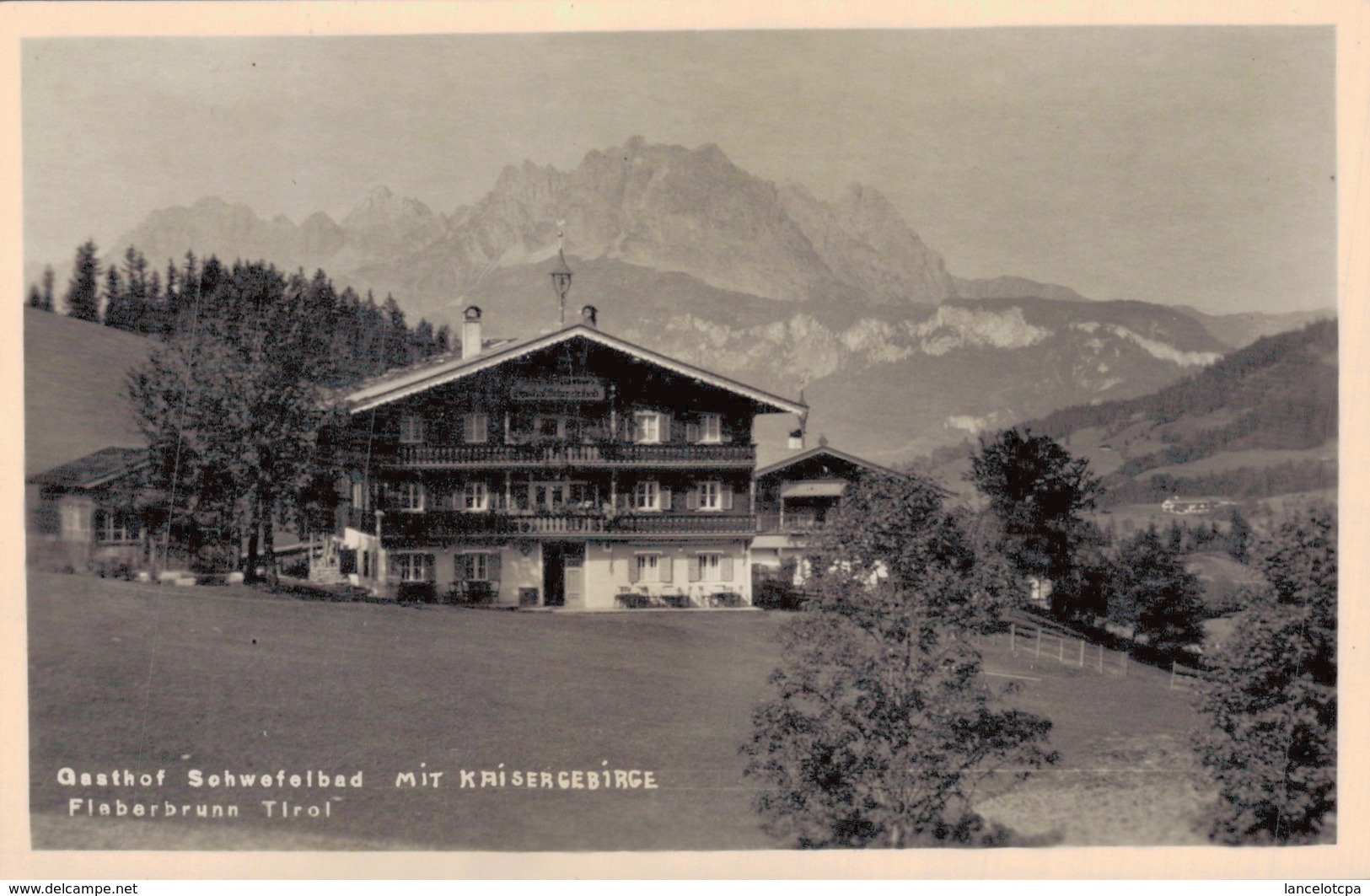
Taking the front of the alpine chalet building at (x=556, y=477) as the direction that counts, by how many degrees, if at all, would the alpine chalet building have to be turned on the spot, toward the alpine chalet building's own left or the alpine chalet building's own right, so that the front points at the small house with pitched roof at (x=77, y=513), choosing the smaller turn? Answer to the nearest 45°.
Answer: approximately 90° to the alpine chalet building's own right

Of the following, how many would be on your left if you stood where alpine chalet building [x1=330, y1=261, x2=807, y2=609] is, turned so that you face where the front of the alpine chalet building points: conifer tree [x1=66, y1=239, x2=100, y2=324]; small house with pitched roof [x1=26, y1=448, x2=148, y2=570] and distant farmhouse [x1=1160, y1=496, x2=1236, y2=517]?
1

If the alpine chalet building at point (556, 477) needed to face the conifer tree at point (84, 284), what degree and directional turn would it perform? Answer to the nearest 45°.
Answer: approximately 90° to its right

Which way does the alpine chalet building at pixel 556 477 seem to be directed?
toward the camera

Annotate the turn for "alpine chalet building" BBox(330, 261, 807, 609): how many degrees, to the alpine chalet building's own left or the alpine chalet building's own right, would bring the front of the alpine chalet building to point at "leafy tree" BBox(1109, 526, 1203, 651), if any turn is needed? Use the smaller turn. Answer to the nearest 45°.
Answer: approximately 90° to the alpine chalet building's own left

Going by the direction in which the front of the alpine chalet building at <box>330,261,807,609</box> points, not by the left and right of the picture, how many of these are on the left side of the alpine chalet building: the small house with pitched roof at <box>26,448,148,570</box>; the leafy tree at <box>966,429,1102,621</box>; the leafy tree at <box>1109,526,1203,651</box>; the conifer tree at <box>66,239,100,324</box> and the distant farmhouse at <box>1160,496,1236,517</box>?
3

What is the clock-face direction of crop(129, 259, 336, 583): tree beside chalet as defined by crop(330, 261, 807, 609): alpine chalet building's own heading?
The tree beside chalet is roughly at 3 o'clock from the alpine chalet building.
